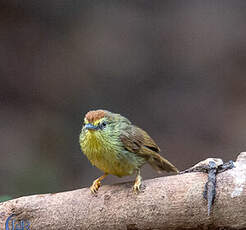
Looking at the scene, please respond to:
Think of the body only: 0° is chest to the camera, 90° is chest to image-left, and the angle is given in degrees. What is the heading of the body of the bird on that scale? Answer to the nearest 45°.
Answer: approximately 45°
